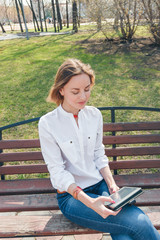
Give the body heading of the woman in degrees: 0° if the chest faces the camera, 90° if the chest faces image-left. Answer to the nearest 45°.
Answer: approximately 315°

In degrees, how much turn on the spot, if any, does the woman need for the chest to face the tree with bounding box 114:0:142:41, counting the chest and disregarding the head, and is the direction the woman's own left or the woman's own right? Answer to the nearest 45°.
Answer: approximately 135° to the woman's own left

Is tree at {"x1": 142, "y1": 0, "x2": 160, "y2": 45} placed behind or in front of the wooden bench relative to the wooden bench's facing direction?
behind

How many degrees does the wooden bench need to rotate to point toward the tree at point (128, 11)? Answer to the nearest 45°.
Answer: approximately 180°

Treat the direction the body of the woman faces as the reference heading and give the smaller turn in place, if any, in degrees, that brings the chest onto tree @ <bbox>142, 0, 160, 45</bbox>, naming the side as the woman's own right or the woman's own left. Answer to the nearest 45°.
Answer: approximately 135° to the woman's own left

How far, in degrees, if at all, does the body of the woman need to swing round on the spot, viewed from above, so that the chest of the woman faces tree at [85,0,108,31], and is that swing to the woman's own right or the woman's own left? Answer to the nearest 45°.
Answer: approximately 135° to the woman's own left

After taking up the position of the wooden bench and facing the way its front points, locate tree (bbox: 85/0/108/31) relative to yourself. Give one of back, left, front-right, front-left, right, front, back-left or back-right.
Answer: back

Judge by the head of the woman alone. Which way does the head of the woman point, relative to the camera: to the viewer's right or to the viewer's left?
to the viewer's right
